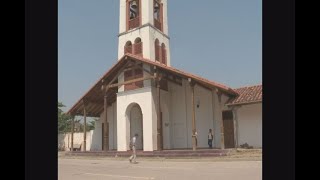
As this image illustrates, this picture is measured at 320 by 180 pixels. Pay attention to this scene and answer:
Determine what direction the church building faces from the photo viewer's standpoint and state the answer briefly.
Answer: facing the viewer and to the left of the viewer
